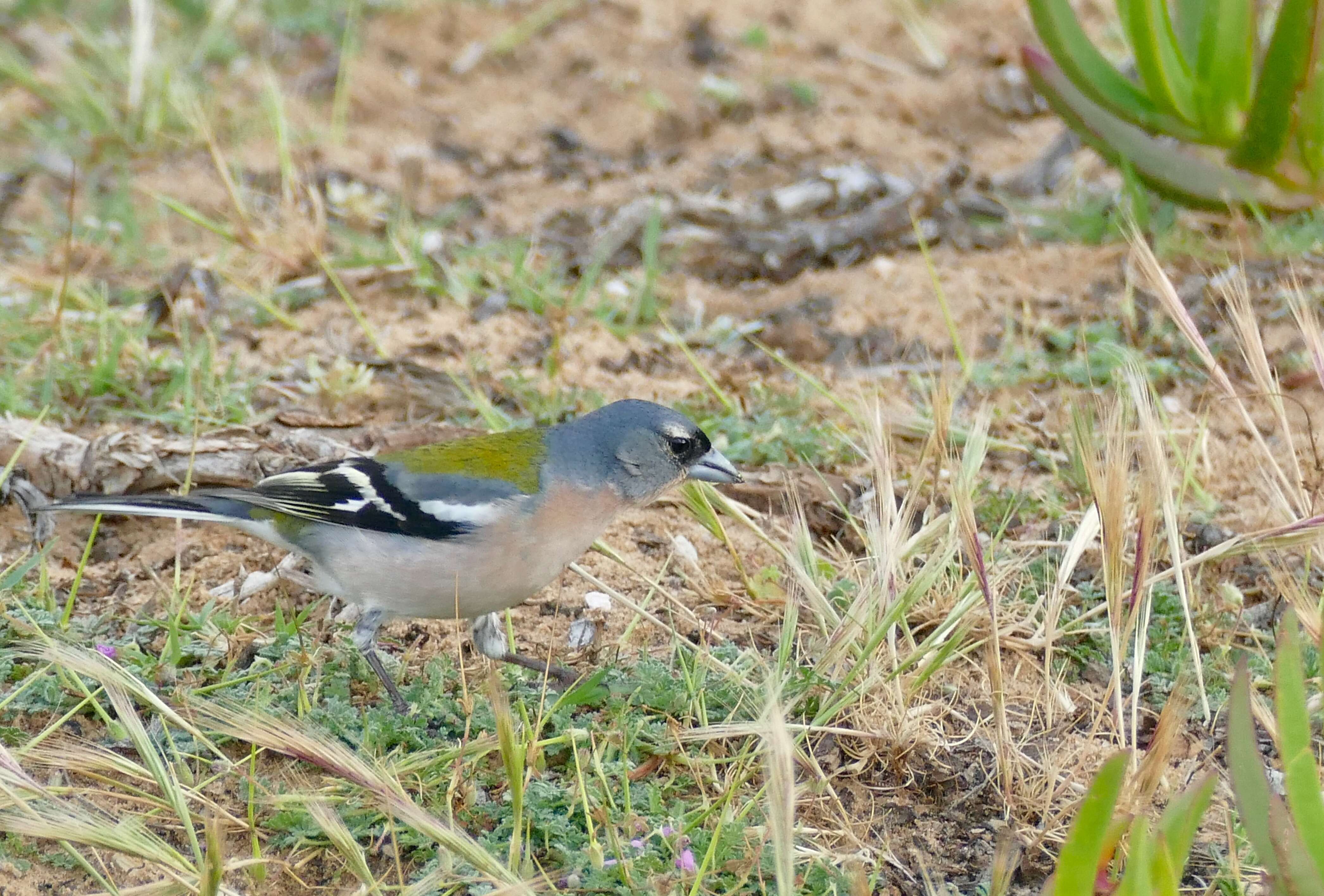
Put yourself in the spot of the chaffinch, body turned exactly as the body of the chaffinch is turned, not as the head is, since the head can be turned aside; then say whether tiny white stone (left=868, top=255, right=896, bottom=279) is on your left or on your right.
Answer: on your left

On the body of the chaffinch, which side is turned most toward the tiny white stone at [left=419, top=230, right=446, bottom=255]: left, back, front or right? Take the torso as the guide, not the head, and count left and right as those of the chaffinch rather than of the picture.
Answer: left

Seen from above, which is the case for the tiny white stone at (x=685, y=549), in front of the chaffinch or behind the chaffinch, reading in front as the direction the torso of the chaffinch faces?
in front

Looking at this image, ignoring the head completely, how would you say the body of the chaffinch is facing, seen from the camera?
to the viewer's right

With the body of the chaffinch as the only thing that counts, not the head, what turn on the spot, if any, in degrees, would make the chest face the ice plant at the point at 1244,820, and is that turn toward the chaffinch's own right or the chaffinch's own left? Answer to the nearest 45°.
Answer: approximately 45° to the chaffinch's own right

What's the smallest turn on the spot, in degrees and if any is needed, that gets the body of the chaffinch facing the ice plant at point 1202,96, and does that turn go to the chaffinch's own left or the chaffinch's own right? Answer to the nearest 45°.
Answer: approximately 45° to the chaffinch's own left
